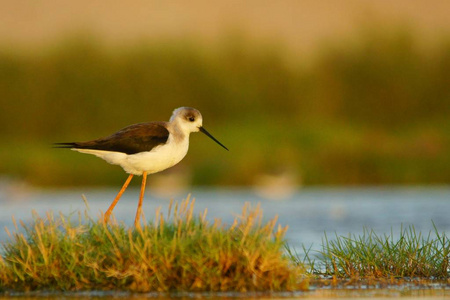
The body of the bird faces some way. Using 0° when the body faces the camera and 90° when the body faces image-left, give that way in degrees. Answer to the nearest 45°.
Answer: approximately 270°
